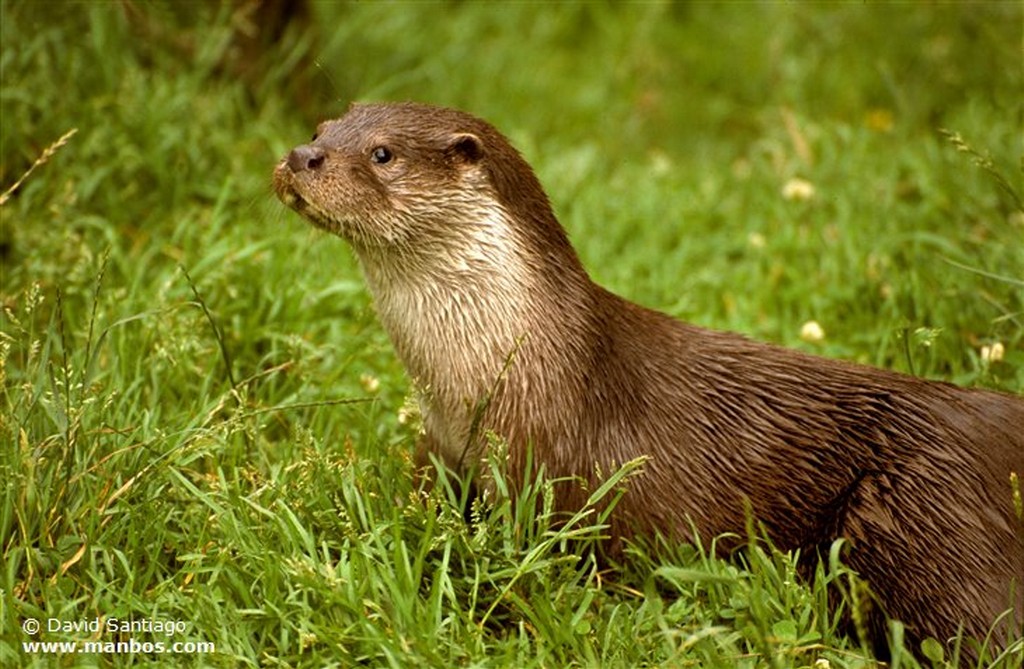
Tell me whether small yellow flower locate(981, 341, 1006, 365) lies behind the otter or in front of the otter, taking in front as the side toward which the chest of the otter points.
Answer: behind

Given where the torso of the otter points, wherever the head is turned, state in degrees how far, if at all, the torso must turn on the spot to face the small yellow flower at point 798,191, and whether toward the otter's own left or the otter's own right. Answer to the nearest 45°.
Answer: approximately 90° to the otter's own right

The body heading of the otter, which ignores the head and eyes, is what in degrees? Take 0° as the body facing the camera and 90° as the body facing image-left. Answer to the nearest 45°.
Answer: approximately 90°

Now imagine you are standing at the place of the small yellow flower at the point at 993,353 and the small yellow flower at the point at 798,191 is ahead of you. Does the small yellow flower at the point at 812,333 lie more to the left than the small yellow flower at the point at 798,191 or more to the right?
left

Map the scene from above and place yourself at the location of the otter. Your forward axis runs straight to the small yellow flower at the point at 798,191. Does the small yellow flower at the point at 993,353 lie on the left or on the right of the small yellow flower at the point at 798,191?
right

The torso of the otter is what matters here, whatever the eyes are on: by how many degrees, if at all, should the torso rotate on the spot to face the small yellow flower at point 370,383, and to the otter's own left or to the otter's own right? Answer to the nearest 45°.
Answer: approximately 45° to the otter's own right

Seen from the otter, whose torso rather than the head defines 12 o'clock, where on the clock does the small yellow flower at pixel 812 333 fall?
The small yellow flower is roughly at 4 o'clock from the otter.

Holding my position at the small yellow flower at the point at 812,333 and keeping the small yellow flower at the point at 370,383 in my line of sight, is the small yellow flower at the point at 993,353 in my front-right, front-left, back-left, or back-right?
back-left
